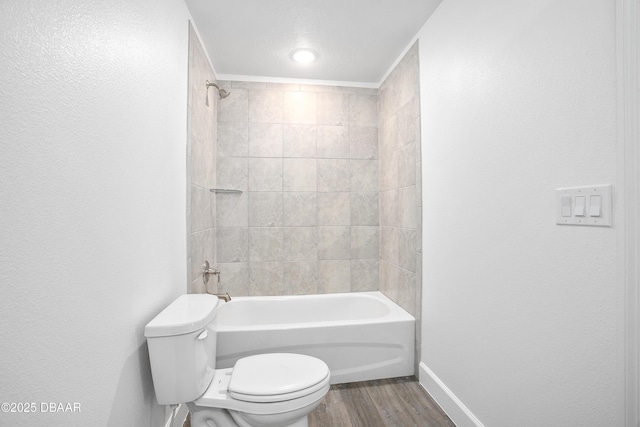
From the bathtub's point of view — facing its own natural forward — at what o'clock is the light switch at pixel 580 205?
The light switch is roughly at 11 o'clock from the bathtub.

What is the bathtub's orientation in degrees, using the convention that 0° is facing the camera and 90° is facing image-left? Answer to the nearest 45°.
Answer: approximately 0°

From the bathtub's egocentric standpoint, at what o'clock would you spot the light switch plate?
The light switch plate is roughly at 11 o'clock from the bathtub.
